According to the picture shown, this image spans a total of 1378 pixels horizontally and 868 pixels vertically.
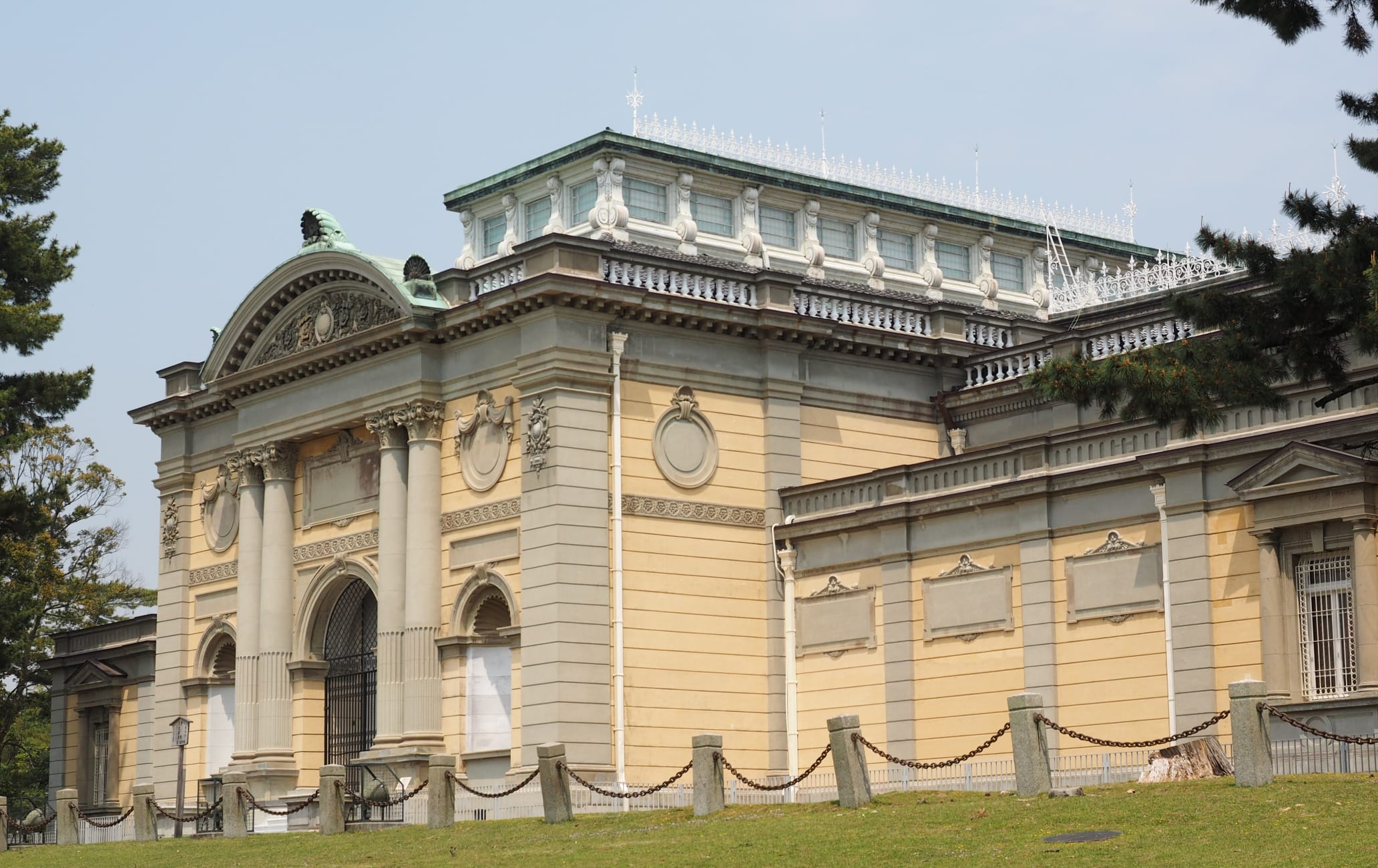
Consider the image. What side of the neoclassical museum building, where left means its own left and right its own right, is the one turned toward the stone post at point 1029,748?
left

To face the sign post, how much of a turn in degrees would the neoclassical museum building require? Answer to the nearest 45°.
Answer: approximately 45° to its right

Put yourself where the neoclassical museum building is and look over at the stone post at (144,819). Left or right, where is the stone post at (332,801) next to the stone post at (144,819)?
left

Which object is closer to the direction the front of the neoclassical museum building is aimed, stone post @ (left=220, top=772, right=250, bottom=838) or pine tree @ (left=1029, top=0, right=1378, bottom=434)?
the stone post

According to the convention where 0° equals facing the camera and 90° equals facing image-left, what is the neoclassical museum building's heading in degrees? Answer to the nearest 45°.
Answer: approximately 45°

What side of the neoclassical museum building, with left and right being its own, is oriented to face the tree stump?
left

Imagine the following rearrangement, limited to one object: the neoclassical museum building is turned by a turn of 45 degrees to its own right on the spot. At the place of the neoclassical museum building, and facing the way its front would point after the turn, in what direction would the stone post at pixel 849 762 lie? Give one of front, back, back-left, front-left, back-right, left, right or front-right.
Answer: left

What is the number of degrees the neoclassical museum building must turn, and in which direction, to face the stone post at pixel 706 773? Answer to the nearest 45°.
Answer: approximately 45° to its left

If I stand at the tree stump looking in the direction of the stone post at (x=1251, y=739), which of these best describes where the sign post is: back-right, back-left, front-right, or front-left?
back-right
